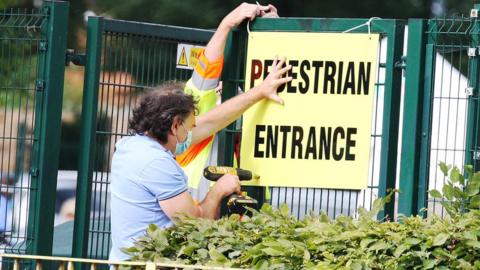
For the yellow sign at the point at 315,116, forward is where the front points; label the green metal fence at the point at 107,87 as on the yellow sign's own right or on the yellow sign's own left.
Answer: on the yellow sign's own right

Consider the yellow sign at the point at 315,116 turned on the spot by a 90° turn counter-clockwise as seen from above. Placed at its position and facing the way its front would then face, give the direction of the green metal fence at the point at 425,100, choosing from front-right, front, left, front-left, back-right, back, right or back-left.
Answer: front

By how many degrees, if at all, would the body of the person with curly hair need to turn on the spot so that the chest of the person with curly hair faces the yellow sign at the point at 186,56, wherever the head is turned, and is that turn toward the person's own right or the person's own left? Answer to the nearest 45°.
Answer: approximately 45° to the person's own left

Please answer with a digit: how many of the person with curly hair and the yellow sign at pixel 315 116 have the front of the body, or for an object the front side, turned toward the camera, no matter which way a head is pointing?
1

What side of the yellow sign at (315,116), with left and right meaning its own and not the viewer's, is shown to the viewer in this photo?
front

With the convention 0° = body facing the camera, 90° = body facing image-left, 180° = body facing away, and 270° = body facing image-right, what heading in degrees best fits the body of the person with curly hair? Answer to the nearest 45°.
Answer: approximately 225°

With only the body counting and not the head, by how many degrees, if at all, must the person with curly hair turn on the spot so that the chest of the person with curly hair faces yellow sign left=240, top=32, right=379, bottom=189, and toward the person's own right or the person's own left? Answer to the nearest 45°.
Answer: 0° — they already face it

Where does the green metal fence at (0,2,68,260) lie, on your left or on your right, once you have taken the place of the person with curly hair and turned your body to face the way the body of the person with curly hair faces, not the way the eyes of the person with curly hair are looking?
on your left

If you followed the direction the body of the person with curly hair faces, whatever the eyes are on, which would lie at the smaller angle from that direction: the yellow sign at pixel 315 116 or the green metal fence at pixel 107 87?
the yellow sign

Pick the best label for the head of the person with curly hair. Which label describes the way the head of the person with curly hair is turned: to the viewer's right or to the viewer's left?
to the viewer's right

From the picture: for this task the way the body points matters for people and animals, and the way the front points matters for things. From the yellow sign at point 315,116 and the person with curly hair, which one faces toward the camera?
the yellow sign

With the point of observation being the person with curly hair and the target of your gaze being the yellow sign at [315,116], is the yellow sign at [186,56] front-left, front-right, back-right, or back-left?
front-left

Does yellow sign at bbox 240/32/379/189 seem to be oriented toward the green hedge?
yes

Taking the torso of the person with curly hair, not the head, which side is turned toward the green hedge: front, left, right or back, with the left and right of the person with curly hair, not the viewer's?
right
